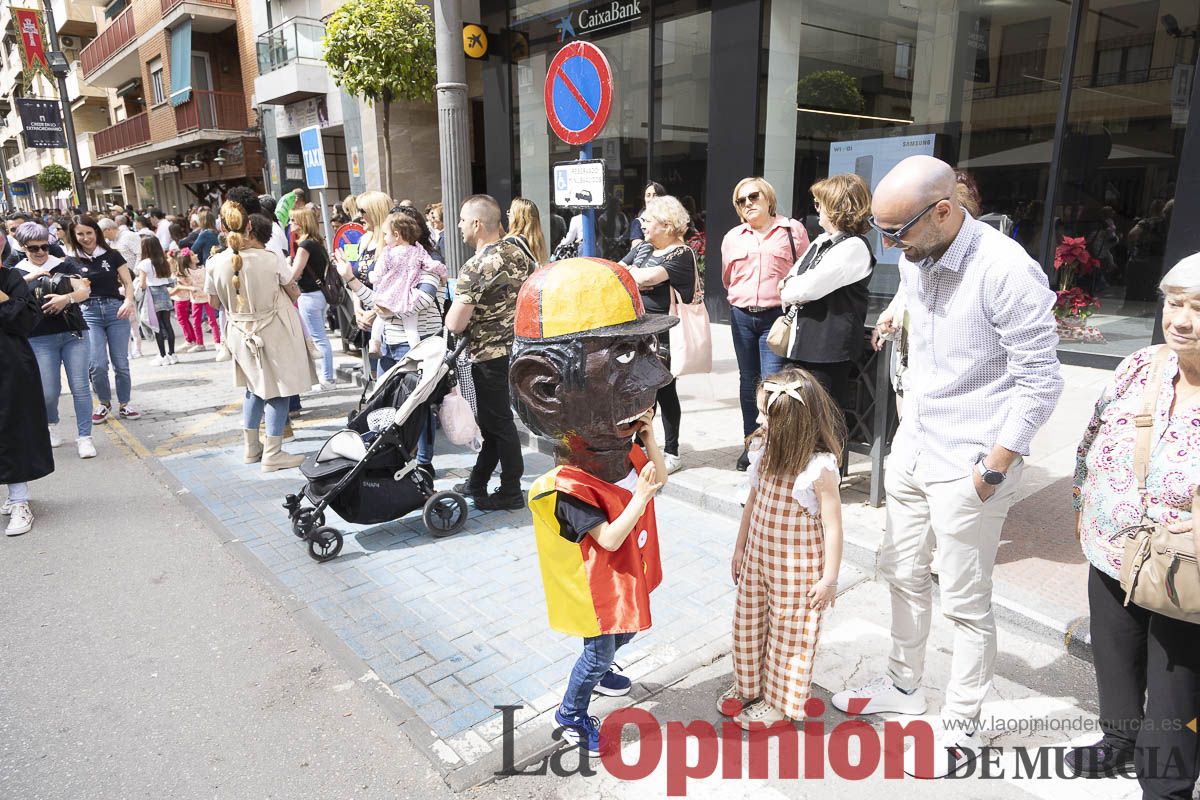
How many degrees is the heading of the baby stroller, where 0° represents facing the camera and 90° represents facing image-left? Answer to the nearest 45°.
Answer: approximately 45°

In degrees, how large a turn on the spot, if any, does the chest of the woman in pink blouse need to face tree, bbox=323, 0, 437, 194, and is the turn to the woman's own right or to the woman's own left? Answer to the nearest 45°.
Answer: approximately 135° to the woman's own right

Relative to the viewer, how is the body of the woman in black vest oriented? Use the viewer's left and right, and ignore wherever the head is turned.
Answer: facing to the left of the viewer

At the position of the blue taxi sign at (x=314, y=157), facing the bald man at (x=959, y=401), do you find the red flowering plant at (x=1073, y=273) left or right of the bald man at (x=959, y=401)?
left

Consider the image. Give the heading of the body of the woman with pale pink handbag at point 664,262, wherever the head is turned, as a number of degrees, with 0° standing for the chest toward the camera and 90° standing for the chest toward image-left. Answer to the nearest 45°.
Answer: approximately 45°

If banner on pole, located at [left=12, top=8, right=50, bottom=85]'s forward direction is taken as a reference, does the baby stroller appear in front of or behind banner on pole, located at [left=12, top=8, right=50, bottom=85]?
in front

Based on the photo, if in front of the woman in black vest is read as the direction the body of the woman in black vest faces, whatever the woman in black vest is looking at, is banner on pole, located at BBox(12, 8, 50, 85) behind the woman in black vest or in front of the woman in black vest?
in front

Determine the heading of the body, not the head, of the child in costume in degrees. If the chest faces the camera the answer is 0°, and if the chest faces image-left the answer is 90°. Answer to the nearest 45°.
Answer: approximately 315°

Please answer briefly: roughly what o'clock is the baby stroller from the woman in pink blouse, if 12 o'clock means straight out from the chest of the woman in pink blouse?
The baby stroller is roughly at 2 o'clock from the woman in pink blouse.

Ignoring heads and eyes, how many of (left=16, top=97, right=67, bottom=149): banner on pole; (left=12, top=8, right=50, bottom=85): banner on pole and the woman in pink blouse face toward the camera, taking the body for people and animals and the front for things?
3

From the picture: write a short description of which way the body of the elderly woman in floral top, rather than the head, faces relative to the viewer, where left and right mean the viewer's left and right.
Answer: facing the viewer and to the left of the viewer

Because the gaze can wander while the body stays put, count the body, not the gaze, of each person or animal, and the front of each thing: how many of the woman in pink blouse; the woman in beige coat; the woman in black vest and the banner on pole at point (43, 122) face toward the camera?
2

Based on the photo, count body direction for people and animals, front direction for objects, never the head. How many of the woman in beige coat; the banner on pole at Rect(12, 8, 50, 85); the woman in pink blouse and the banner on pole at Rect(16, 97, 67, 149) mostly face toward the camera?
3

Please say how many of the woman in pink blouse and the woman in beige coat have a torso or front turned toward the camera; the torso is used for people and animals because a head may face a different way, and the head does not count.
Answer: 1

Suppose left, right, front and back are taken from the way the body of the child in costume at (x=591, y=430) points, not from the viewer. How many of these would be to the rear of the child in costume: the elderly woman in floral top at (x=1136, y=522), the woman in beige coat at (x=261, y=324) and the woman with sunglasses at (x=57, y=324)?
2
